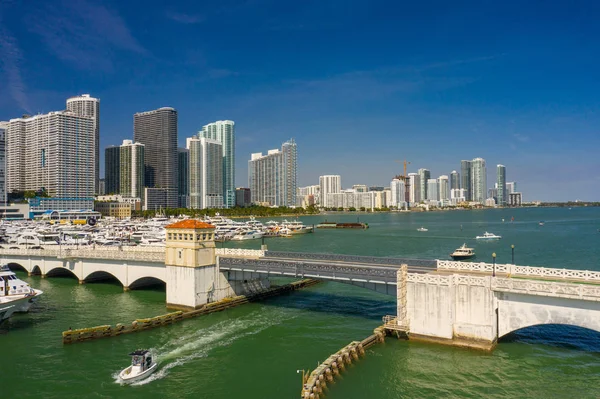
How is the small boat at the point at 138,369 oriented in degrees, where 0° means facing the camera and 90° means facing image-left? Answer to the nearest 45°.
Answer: approximately 45°

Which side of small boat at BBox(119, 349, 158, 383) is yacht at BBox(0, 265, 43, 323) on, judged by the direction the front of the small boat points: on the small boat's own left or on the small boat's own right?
on the small boat's own right

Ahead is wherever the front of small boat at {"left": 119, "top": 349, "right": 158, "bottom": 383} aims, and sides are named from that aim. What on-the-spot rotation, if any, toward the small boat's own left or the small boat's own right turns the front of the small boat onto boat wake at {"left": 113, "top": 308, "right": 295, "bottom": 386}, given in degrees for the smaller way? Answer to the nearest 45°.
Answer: approximately 180°
